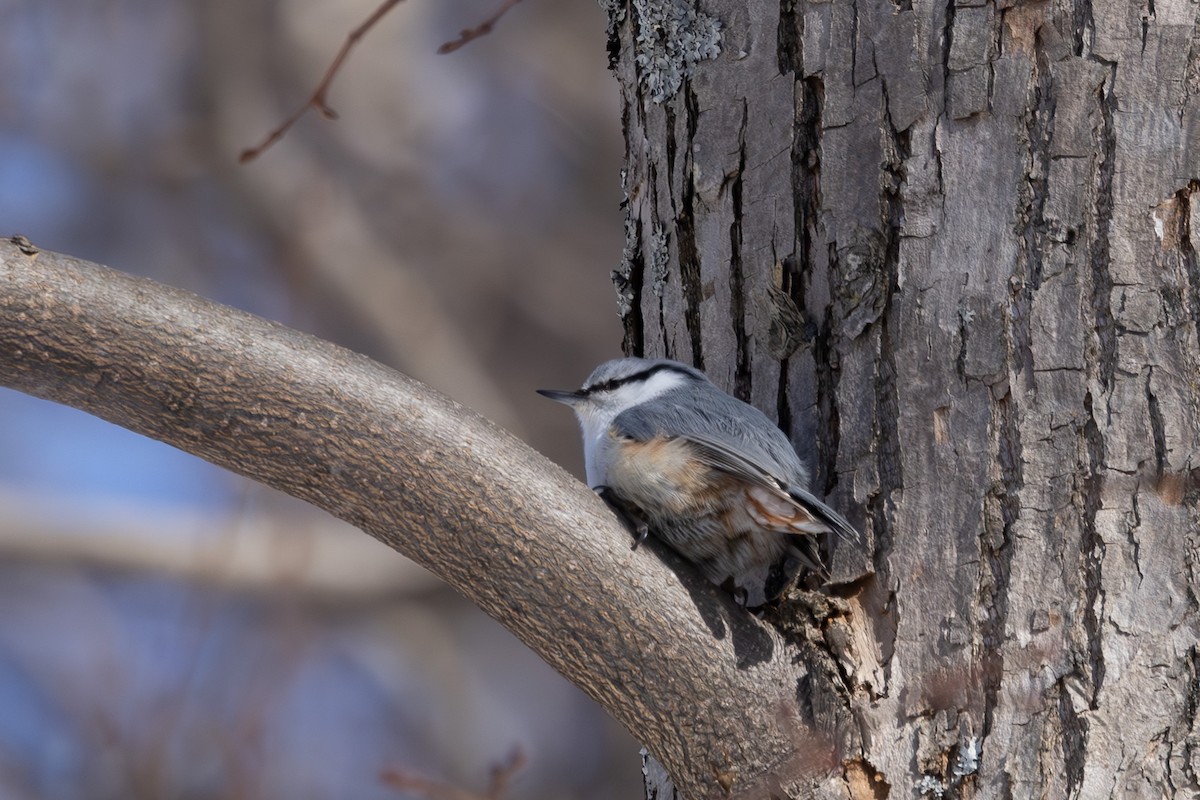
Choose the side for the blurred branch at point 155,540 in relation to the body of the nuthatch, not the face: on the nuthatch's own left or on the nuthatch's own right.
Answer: on the nuthatch's own right

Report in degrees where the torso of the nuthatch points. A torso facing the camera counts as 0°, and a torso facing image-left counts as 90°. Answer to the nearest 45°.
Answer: approximately 90°

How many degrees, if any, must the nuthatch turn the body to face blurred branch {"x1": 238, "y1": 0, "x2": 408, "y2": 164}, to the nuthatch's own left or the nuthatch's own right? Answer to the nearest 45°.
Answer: approximately 45° to the nuthatch's own right
